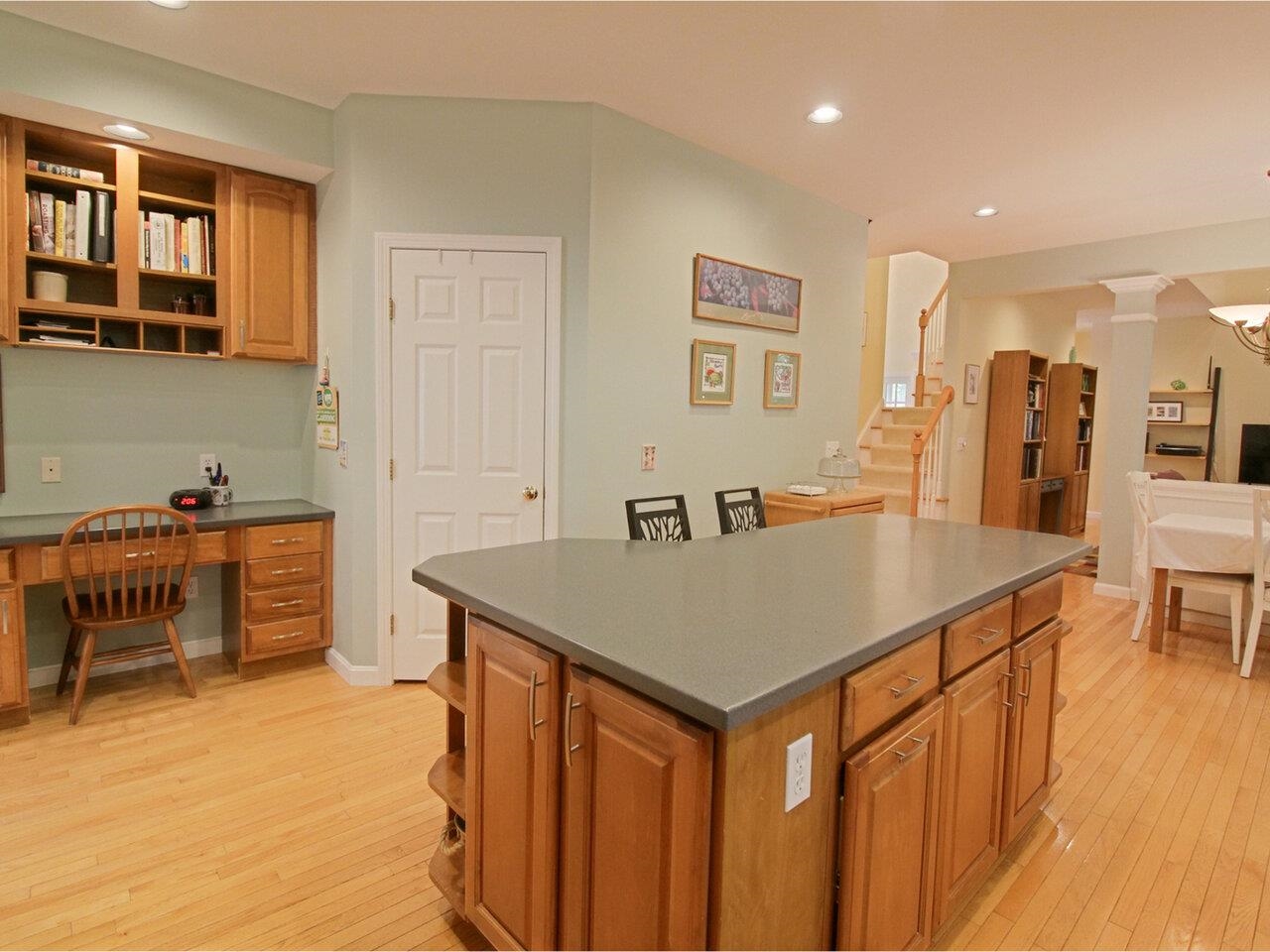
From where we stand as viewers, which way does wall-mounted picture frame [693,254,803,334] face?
facing the viewer and to the right of the viewer

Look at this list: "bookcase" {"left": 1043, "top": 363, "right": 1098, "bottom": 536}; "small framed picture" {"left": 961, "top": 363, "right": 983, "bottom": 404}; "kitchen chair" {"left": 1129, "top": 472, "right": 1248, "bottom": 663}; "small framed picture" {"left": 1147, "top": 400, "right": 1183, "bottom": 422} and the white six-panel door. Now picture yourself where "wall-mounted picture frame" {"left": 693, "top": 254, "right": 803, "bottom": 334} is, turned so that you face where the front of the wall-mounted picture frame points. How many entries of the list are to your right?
1

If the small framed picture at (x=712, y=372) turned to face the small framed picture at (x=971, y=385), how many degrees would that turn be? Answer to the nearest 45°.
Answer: approximately 90° to its left

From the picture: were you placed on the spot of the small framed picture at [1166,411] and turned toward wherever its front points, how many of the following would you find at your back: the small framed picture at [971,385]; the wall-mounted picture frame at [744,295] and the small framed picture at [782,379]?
0

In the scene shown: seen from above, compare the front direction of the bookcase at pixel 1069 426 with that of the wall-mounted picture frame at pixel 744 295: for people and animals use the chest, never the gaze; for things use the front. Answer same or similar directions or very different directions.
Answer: same or similar directions

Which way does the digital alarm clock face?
toward the camera

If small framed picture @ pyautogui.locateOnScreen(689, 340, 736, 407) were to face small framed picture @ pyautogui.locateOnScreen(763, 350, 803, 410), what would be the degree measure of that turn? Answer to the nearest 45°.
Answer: approximately 90° to its left

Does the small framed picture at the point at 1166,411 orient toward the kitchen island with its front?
yes

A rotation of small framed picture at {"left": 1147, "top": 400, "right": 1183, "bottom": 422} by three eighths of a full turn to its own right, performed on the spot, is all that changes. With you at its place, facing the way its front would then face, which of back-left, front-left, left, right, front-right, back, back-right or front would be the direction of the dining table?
back-left

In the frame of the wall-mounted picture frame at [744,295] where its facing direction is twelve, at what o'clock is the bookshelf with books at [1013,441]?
The bookshelf with books is roughly at 9 o'clock from the wall-mounted picture frame.

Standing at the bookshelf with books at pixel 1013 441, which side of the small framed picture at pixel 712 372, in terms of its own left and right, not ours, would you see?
left

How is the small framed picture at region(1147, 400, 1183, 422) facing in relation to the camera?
toward the camera

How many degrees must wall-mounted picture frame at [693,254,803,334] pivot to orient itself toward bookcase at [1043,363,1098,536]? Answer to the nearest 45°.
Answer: approximately 90° to its left
